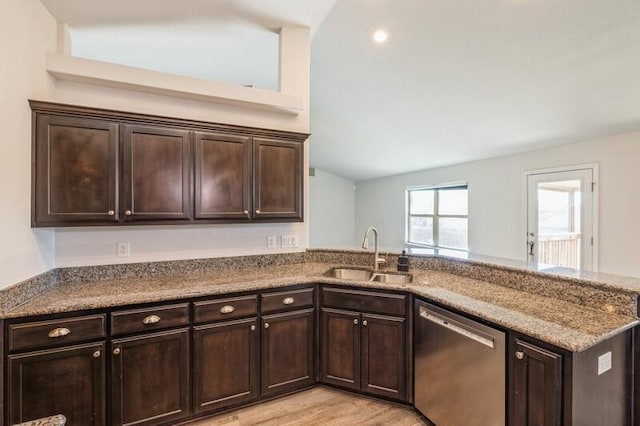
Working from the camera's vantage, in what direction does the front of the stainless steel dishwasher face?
facing the viewer and to the left of the viewer

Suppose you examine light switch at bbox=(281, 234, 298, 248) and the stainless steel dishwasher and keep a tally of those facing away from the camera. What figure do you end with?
0

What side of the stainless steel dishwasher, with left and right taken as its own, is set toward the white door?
back

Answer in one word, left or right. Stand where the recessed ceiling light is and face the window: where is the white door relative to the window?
right

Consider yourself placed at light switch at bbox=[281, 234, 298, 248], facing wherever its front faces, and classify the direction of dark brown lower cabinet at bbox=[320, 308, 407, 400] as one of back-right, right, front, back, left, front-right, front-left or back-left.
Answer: front-left

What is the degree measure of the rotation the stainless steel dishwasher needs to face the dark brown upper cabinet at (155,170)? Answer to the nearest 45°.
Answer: approximately 45° to its right

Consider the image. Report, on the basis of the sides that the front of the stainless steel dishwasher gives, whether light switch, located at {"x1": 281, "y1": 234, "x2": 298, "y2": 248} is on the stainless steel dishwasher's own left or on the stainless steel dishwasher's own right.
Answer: on the stainless steel dishwasher's own right

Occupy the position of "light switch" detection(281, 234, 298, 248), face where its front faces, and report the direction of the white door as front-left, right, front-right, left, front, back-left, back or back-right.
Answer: left

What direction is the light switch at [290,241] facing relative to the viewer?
toward the camera
